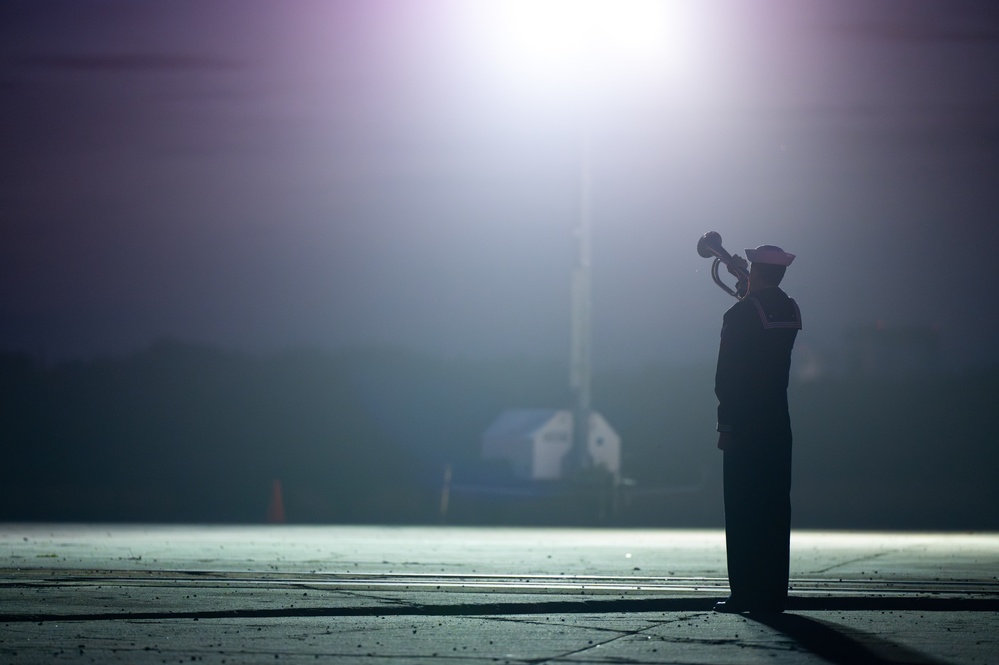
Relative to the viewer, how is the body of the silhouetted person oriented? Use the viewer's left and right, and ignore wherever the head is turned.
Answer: facing away from the viewer and to the left of the viewer

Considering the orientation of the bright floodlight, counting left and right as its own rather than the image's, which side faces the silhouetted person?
front

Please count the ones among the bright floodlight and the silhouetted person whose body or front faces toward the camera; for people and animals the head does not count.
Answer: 1
